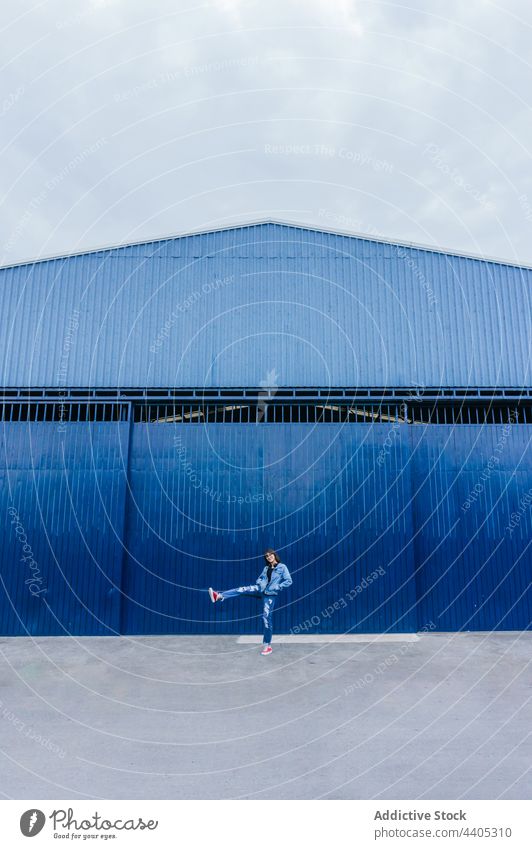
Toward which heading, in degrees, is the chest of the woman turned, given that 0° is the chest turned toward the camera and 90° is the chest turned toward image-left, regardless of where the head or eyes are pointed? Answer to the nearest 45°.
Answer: approximately 45°

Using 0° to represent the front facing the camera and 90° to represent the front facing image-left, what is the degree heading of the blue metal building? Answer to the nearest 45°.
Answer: approximately 0°
